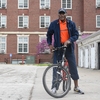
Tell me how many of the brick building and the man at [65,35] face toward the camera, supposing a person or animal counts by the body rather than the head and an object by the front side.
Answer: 2

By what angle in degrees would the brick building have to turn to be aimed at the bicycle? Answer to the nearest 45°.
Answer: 0° — it already faces it

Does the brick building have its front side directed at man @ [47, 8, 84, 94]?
yes

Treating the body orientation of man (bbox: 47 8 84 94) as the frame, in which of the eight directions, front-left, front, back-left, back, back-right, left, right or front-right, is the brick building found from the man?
back

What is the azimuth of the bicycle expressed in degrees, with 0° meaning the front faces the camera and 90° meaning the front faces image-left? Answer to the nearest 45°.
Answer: approximately 45°

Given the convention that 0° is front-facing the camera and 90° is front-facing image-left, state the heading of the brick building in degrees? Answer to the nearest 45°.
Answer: approximately 0°

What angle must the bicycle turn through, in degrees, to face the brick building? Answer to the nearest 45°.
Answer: approximately 135° to its right
